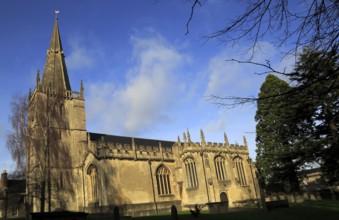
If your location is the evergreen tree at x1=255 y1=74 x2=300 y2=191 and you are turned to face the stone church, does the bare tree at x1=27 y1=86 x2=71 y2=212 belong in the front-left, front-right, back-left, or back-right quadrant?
front-left
